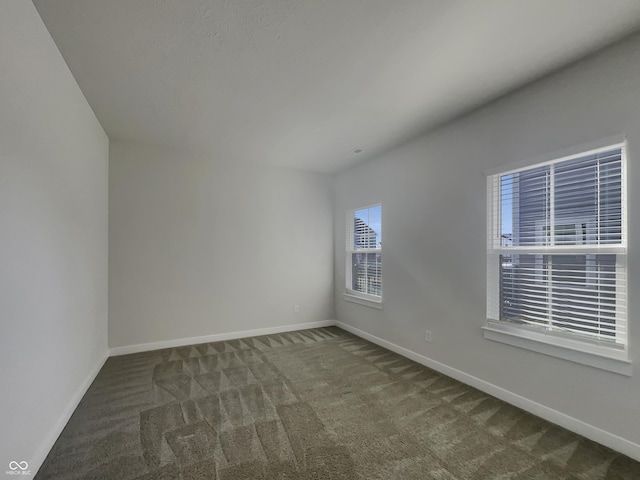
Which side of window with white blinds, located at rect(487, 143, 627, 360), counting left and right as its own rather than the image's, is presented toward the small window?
right

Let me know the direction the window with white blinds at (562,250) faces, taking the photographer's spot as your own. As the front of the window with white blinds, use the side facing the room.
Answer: facing the viewer and to the left of the viewer
